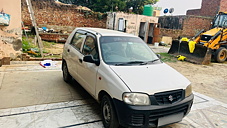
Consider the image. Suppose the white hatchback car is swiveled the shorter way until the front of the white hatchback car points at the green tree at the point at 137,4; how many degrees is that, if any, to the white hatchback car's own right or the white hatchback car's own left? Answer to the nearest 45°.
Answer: approximately 135° to the white hatchback car's own left

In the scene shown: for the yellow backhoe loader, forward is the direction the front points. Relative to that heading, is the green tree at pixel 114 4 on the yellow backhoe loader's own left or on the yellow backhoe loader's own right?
on the yellow backhoe loader's own right

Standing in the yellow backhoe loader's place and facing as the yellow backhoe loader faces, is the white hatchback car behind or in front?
in front

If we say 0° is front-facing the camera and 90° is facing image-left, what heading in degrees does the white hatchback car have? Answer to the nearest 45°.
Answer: approximately 315°

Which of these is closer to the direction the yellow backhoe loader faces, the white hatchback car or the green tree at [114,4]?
the white hatchback car

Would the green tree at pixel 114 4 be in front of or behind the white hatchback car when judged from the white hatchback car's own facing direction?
behind

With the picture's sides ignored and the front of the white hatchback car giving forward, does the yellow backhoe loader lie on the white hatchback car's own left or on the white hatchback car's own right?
on the white hatchback car's own left

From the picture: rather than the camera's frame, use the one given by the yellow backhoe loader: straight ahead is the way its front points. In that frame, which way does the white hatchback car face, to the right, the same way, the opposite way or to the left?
to the left

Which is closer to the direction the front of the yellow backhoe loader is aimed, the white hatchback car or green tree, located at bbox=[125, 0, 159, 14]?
the white hatchback car

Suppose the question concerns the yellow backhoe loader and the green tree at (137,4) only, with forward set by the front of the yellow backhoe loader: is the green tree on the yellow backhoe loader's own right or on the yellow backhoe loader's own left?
on the yellow backhoe loader's own right
